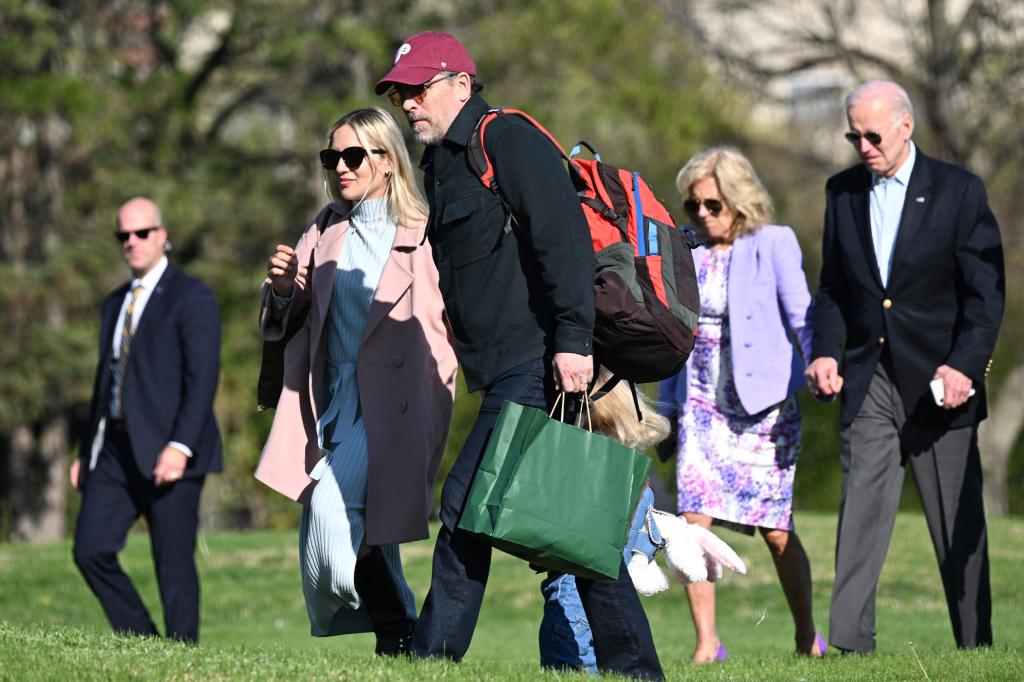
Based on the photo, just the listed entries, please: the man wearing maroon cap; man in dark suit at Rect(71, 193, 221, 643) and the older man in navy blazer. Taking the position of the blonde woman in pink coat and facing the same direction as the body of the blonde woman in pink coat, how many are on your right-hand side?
1

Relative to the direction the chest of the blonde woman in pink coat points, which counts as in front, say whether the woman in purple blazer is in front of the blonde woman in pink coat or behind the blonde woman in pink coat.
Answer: behind

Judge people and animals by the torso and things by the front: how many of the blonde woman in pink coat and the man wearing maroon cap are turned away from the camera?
0

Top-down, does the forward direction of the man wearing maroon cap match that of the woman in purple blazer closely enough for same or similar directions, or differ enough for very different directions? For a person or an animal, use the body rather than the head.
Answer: same or similar directions

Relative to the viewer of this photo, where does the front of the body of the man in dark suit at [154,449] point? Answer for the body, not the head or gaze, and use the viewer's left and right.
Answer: facing the viewer and to the left of the viewer

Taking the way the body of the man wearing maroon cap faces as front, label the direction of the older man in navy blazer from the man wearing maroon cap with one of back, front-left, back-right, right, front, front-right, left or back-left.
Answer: back

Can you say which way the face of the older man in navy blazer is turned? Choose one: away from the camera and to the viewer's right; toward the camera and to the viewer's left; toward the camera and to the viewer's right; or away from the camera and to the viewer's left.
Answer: toward the camera and to the viewer's left

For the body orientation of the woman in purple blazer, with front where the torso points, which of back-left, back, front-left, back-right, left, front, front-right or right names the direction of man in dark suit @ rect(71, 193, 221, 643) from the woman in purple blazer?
front-right

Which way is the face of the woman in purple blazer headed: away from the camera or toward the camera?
toward the camera

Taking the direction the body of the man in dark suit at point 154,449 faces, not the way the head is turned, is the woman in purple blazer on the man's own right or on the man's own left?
on the man's own left

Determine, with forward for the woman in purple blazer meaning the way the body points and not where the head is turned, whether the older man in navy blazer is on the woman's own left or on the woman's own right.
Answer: on the woman's own left

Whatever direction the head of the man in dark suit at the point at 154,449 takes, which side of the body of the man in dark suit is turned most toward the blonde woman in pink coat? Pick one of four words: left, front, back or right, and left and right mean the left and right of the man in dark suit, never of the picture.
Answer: left

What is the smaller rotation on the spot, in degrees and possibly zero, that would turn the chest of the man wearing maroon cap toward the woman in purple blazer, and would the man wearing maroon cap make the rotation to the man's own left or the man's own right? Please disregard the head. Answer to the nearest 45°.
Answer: approximately 180°

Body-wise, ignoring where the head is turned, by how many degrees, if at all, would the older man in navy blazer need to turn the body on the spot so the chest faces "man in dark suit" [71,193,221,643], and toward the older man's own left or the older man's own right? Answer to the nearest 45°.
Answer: approximately 45° to the older man's own right

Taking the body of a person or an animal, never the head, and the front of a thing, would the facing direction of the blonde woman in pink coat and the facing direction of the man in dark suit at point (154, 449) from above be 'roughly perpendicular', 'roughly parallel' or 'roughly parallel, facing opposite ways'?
roughly parallel

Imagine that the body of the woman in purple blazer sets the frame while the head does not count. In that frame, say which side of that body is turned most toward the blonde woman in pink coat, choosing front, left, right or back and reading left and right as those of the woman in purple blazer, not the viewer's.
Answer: front

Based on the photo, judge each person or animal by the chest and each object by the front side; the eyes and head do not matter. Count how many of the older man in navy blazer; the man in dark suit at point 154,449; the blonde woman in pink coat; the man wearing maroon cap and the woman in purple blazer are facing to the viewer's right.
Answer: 0
